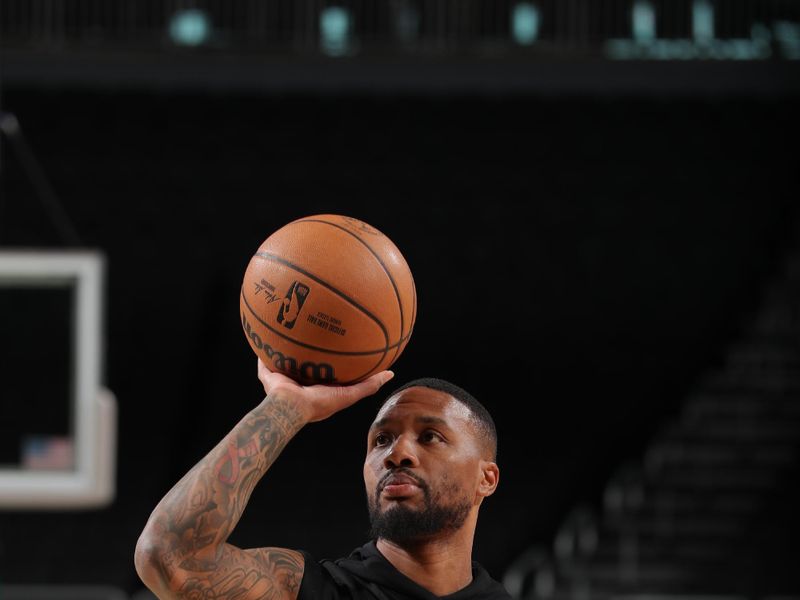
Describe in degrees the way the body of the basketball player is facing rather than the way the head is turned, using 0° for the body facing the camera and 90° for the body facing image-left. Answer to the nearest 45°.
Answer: approximately 45°
